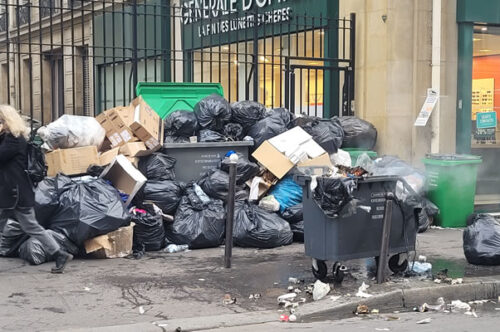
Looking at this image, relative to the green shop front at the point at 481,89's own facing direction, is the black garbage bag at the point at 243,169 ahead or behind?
ahead

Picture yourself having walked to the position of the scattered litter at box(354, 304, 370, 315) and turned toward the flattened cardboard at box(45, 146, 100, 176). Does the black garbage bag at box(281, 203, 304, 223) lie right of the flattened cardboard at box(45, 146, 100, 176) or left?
right

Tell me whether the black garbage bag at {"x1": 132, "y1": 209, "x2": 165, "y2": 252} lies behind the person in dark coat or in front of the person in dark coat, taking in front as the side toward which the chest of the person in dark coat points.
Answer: behind

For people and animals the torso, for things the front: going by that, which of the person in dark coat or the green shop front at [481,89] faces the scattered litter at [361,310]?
the green shop front

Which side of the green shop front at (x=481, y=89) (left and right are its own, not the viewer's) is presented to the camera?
front

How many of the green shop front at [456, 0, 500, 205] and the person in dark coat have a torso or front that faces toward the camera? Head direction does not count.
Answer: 1

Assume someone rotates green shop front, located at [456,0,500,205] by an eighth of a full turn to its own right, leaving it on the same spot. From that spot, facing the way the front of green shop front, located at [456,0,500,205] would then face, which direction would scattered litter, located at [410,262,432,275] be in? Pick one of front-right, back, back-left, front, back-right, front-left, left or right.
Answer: front-left

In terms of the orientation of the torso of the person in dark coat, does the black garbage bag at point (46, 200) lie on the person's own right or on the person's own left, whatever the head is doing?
on the person's own right

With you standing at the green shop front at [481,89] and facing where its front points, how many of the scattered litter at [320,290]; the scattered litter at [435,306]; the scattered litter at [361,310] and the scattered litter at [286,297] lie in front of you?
4

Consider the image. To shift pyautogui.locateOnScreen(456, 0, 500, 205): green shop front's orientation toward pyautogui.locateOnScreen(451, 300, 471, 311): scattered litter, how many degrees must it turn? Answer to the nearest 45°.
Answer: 0° — it already faces it

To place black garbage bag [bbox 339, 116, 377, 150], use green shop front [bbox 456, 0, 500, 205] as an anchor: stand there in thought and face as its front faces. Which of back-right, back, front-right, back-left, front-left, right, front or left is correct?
front-right

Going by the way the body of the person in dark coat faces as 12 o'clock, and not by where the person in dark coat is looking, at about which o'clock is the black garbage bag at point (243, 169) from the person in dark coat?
The black garbage bag is roughly at 5 o'clock from the person in dark coat.

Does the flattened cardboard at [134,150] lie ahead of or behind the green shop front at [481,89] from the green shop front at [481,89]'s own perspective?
ahead

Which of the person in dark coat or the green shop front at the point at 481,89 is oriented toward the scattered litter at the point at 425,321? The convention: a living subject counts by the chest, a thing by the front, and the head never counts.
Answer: the green shop front

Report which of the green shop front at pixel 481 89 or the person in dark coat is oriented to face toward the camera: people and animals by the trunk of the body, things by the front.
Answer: the green shop front

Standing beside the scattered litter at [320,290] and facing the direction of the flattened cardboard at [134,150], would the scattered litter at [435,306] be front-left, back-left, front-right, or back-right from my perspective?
back-right

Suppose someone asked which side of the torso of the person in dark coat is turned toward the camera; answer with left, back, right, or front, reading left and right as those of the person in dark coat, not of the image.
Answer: left

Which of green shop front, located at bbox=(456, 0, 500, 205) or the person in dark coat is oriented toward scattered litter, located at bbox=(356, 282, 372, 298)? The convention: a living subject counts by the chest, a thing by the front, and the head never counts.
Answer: the green shop front

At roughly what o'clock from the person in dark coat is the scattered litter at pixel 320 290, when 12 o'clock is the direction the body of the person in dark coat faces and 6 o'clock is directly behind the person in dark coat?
The scattered litter is roughly at 7 o'clock from the person in dark coat.
